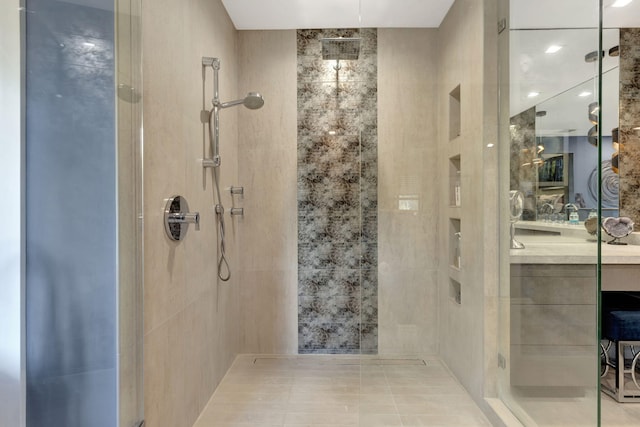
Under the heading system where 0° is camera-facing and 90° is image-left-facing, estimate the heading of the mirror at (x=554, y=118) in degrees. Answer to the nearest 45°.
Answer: approximately 0°

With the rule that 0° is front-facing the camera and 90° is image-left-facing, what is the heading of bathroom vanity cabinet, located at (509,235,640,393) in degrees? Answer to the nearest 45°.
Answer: approximately 0°

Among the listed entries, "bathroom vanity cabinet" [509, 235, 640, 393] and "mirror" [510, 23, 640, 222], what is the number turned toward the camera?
2

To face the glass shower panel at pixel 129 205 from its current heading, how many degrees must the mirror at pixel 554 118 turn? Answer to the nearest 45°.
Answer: approximately 45° to its right
